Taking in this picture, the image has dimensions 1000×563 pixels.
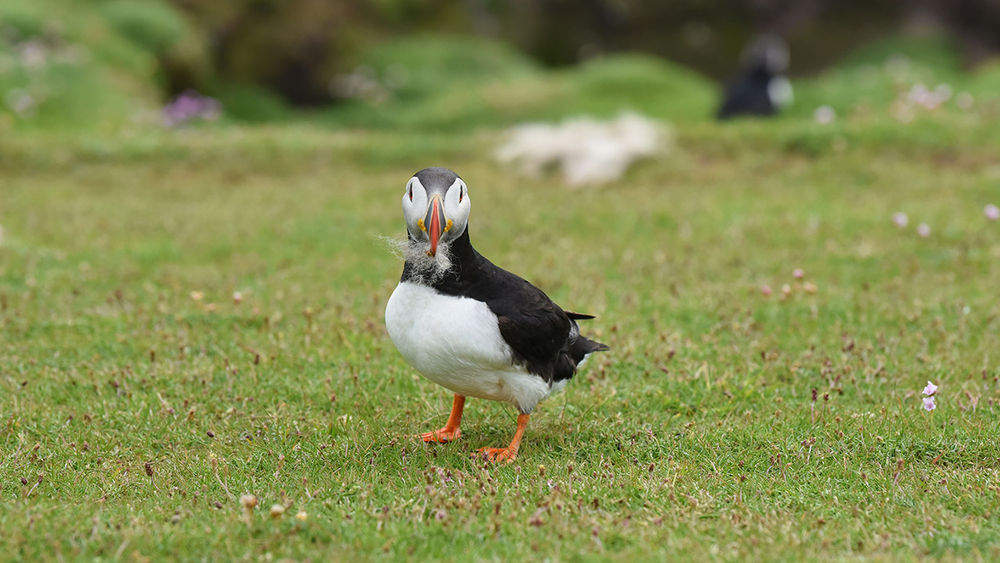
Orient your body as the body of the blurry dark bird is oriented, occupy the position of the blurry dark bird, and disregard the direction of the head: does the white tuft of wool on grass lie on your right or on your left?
on your right

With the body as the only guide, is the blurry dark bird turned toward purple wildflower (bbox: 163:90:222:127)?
no

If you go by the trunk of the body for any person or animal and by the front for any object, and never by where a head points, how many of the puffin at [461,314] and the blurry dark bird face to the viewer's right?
1

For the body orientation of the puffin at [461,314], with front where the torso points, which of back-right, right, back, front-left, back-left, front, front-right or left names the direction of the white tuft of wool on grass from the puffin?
back-right

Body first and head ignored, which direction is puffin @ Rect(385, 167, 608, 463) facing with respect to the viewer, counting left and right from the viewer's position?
facing the viewer and to the left of the viewer

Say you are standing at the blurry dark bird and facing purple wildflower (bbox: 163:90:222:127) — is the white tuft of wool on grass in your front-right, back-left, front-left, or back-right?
front-left

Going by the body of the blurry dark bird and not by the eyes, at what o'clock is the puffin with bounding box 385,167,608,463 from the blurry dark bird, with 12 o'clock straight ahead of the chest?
The puffin is roughly at 3 o'clock from the blurry dark bird.

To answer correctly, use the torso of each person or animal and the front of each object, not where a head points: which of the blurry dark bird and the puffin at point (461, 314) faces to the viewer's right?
the blurry dark bird

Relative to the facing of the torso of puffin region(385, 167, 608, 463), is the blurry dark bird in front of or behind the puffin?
behind

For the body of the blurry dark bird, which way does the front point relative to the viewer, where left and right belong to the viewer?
facing to the right of the viewer
